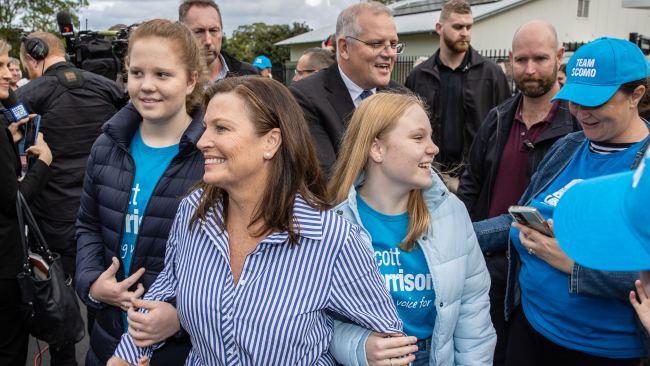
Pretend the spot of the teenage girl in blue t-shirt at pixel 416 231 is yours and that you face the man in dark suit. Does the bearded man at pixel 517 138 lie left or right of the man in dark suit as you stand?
right

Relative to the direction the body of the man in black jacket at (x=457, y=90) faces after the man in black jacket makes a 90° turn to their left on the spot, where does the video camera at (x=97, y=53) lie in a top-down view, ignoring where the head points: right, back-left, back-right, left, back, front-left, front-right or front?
back

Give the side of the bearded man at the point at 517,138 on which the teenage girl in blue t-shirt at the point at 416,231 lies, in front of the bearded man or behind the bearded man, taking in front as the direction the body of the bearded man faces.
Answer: in front

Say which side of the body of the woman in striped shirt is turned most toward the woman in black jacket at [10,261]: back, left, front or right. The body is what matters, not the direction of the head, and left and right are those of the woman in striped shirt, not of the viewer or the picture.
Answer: right

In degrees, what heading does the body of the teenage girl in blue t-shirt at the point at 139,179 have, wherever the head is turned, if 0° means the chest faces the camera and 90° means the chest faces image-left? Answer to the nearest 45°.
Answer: approximately 0°

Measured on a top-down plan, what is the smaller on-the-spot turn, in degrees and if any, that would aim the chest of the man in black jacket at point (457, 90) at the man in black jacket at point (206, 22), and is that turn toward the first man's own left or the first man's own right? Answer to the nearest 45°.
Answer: approximately 45° to the first man's own right

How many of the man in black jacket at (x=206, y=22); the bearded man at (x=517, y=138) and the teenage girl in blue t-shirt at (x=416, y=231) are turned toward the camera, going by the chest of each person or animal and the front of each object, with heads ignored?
3

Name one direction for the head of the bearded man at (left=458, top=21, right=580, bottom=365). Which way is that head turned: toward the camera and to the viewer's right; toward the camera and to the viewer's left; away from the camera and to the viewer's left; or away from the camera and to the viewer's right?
toward the camera and to the viewer's left

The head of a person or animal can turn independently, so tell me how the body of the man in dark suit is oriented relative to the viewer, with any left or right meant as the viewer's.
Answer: facing the viewer and to the right of the viewer

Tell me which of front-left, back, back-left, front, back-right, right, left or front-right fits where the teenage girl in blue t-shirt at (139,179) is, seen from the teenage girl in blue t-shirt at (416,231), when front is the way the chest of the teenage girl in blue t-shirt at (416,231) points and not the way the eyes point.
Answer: right
